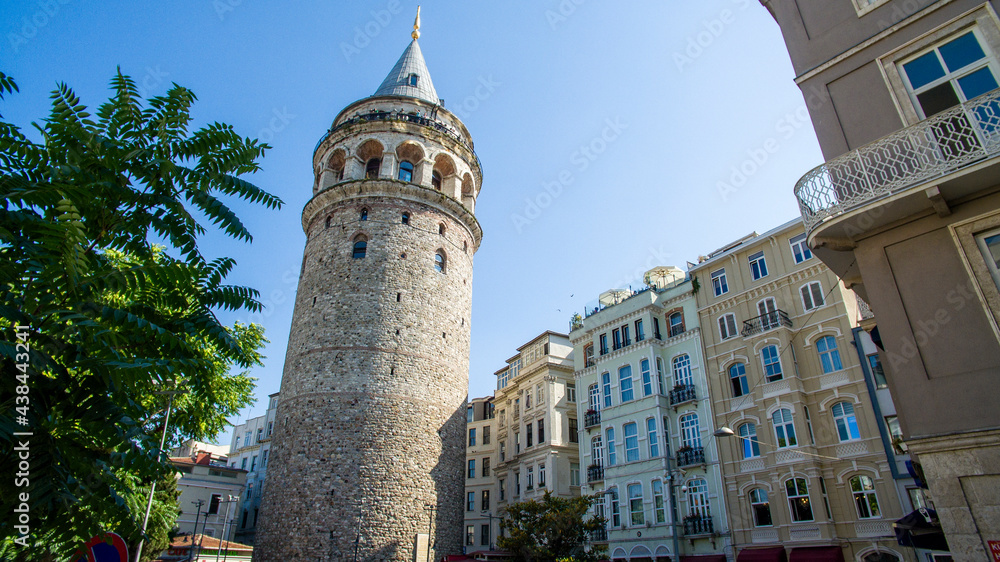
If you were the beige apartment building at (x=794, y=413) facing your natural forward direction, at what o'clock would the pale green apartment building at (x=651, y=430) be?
the pale green apartment building at (x=651, y=430) is roughly at 2 o'clock from the beige apartment building at (x=794, y=413).

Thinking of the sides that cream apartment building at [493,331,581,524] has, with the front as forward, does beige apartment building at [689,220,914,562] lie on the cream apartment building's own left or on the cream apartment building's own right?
on the cream apartment building's own left

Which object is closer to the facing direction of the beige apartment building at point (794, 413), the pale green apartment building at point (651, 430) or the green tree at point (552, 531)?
the green tree

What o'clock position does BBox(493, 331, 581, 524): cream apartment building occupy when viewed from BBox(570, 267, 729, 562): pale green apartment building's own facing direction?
BBox(493, 331, 581, 524): cream apartment building is roughly at 3 o'clock from BBox(570, 267, 729, 562): pale green apartment building.

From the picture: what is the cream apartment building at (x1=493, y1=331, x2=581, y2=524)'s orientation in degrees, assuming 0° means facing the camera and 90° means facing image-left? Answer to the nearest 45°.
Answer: approximately 45°

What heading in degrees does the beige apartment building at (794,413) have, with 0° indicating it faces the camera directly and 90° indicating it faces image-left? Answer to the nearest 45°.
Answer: approximately 45°
